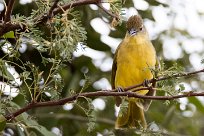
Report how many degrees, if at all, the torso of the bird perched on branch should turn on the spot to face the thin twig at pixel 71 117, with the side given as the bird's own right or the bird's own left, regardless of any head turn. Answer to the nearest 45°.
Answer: approximately 90° to the bird's own right

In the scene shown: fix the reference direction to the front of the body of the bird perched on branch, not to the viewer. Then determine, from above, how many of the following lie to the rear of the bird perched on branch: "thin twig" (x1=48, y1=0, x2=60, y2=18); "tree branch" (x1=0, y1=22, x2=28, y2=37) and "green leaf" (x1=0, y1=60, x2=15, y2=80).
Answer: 0

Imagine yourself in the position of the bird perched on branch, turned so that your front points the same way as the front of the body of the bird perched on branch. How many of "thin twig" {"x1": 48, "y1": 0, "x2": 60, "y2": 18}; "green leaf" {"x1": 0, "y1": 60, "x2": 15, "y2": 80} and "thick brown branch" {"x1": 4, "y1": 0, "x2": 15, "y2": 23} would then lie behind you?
0

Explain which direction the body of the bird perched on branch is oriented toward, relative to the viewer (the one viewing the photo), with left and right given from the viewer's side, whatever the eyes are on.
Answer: facing the viewer
